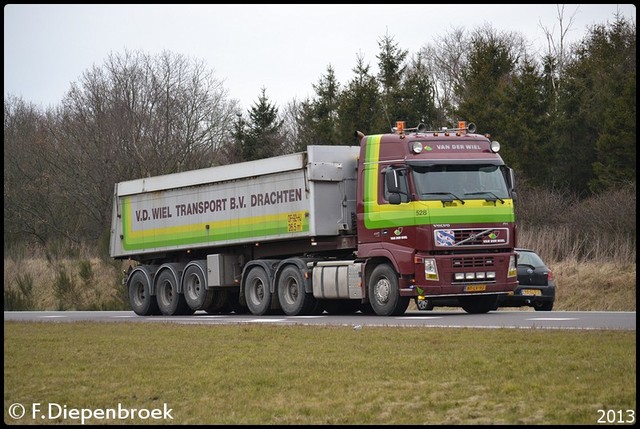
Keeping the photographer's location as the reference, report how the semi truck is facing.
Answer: facing the viewer and to the right of the viewer
